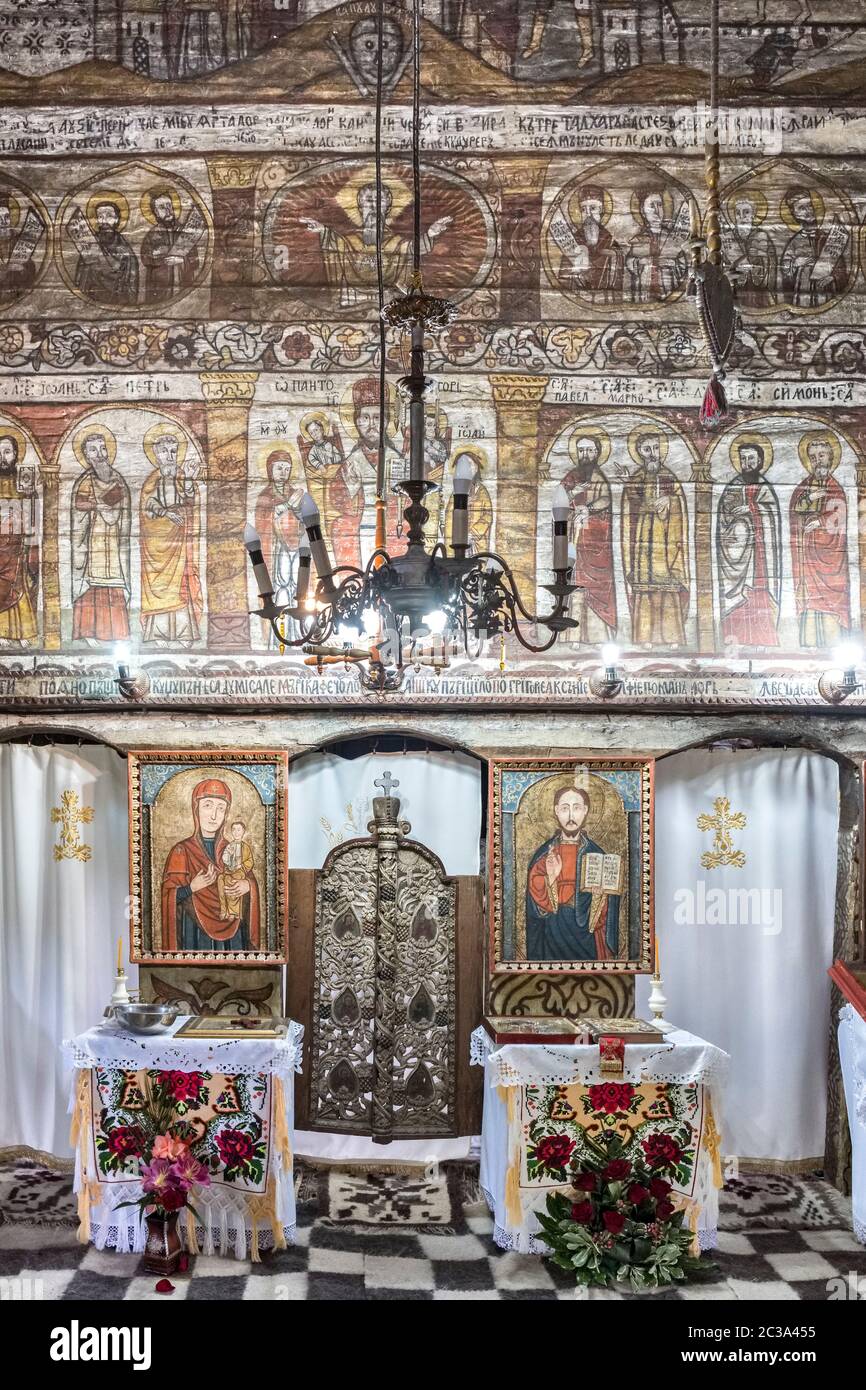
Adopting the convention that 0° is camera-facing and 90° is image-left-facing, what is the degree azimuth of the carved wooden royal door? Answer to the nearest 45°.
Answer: approximately 0°

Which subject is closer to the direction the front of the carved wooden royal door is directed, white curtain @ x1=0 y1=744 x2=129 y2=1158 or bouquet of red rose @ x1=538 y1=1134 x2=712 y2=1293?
the bouquet of red rose

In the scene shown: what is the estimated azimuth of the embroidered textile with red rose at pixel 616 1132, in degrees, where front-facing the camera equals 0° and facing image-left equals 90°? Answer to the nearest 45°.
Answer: approximately 0°

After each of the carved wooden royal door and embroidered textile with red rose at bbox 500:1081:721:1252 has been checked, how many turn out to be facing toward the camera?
2
